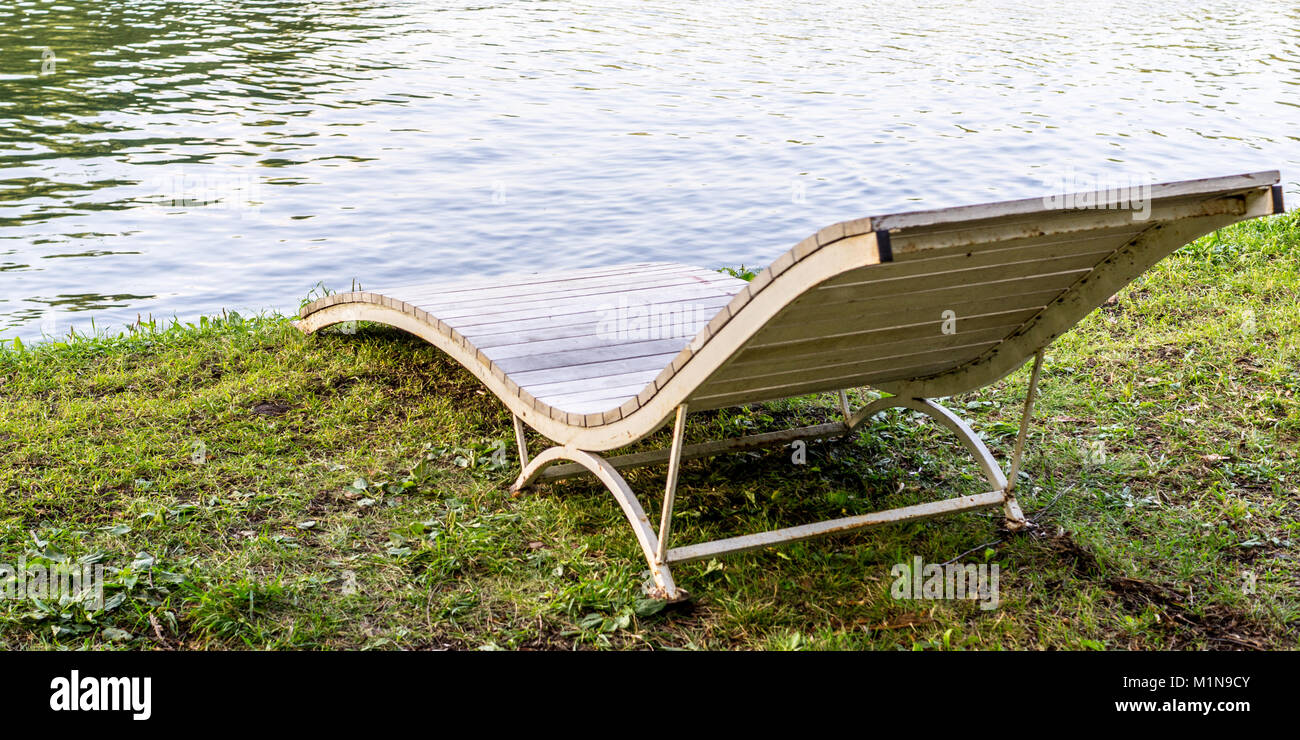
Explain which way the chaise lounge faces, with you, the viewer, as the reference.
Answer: facing away from the viewer and to the left of the viewer
